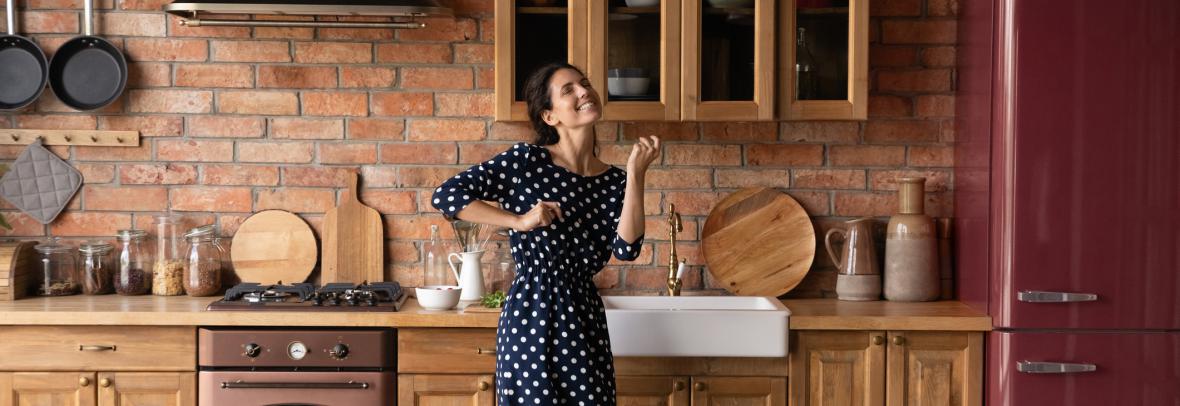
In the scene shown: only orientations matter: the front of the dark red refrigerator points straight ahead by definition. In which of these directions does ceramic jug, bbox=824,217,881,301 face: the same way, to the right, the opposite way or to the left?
to the left

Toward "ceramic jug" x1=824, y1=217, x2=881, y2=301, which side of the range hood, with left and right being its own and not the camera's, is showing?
left

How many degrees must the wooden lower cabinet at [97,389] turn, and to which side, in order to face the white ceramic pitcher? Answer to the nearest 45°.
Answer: approximately 90° to its left

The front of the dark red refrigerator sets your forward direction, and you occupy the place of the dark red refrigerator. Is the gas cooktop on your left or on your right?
on your right

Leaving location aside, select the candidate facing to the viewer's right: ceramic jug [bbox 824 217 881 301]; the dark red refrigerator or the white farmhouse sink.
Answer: the ceramic jug

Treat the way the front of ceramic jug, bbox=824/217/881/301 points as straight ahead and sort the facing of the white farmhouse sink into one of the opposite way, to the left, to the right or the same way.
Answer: to the right

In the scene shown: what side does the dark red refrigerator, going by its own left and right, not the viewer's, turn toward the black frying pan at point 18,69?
right
